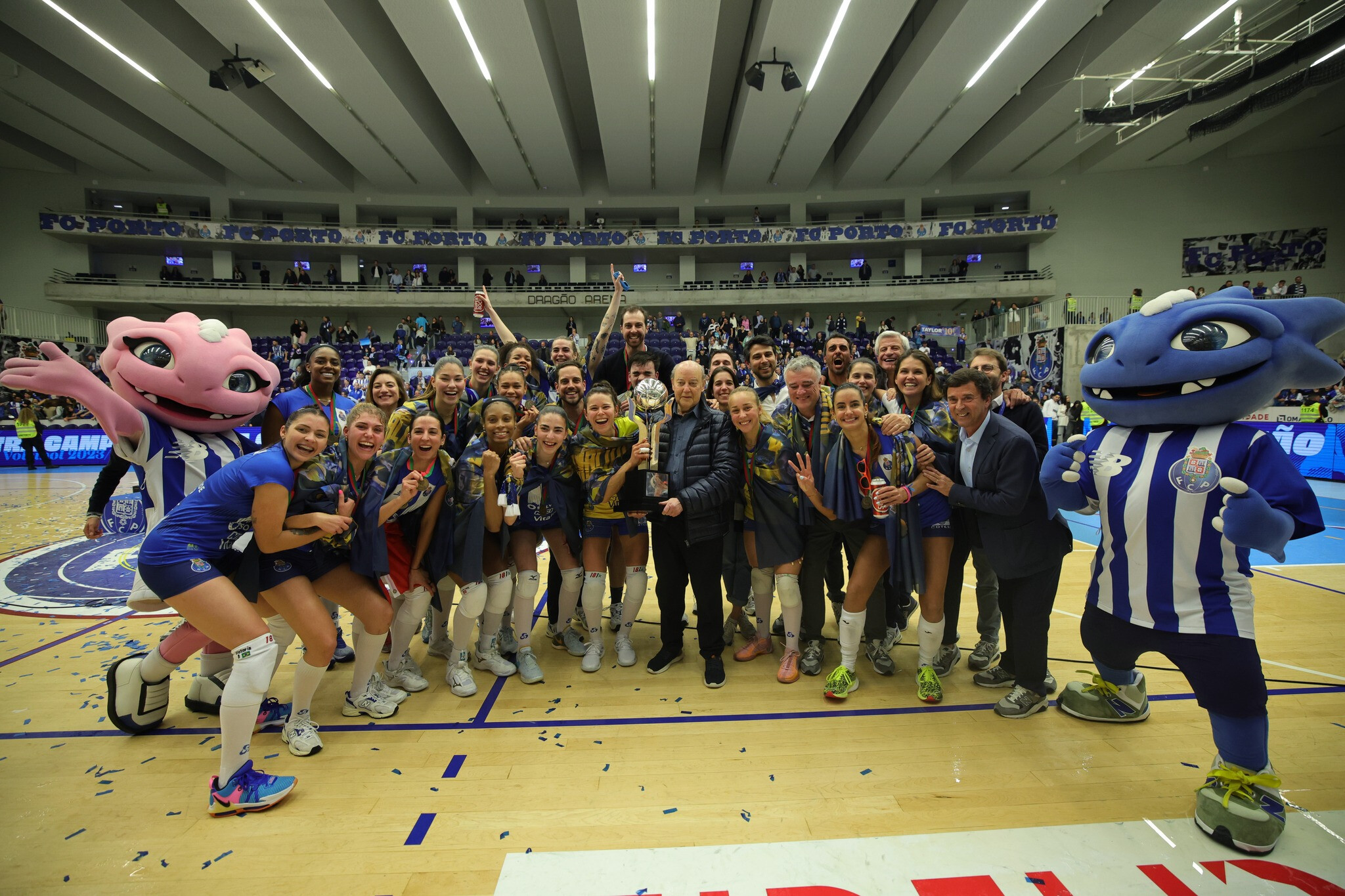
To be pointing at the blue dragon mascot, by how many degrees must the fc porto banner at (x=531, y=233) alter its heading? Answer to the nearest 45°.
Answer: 0° — it already faces it

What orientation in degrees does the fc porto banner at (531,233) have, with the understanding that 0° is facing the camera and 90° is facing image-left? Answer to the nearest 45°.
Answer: approximately 0°

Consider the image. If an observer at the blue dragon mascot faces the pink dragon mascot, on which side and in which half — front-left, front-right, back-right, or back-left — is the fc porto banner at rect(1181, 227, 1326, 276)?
back-right

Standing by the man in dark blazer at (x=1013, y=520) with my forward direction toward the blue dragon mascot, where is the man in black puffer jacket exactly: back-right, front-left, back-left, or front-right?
back-right

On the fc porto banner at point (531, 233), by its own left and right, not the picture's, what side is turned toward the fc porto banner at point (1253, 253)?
left

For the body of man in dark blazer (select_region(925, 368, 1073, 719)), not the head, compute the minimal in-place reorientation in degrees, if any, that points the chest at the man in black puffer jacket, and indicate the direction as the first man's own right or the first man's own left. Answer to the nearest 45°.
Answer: approximately 45° to the first man's own right

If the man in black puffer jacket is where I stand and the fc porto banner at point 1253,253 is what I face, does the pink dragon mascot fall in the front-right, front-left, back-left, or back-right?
back-left

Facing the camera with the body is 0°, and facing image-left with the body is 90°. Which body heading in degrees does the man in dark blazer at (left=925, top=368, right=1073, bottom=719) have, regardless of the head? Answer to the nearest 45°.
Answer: approximately 45°

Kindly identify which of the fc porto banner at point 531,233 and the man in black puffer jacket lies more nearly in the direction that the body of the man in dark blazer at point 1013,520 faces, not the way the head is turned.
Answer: the man in black puffer jacket
